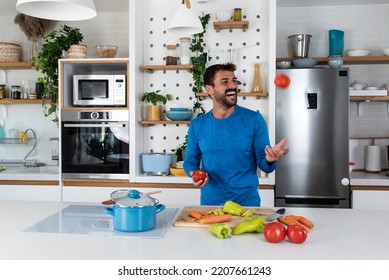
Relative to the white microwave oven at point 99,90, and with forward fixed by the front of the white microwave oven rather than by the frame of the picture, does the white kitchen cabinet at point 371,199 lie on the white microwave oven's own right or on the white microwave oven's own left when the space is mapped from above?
on the white microwave oven's own left

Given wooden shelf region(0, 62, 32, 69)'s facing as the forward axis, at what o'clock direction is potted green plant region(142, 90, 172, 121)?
The potted green plant is roughly at 10 o'clock from the wooden shelf.

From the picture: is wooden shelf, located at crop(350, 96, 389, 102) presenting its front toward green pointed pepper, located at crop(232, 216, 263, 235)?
yes

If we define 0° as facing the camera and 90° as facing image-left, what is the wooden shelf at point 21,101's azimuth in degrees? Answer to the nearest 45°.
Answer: approximately 0°

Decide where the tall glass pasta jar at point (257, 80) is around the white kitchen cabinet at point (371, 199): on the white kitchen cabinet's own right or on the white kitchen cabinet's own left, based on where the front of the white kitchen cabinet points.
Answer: on the white kitchen cabinet's own right

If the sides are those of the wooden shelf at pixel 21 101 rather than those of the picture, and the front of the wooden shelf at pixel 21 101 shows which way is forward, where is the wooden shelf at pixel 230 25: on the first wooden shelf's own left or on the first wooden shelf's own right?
on the first wooden shelf's own left

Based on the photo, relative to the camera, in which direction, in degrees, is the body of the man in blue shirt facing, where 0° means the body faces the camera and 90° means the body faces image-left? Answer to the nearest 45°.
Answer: approximately 0°

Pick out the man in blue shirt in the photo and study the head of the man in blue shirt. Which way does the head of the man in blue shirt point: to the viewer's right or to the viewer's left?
to the viewer's right
